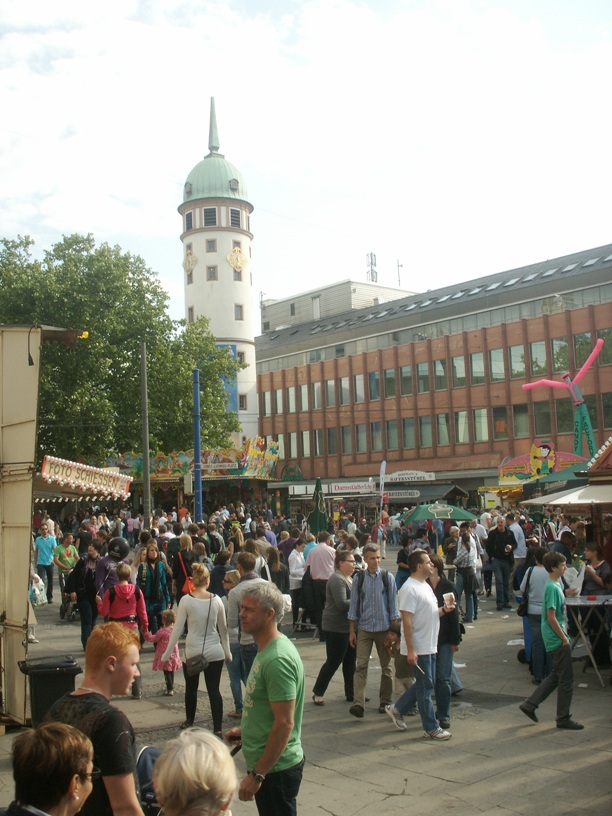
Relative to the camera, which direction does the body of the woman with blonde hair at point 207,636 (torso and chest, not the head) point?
away from the camera

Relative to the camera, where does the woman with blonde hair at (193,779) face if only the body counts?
away from the camera

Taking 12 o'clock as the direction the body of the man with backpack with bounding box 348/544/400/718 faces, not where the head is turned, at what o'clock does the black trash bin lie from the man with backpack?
The black trash bin is roughly at 2 o'clock from the man with backpack.

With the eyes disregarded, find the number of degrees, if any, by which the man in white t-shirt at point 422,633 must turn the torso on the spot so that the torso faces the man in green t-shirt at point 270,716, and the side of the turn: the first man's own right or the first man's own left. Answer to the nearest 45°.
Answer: approximately 90° to the first man's own right

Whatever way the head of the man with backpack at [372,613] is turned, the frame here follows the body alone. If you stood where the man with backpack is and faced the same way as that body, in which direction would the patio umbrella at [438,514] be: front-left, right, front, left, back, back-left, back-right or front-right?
back

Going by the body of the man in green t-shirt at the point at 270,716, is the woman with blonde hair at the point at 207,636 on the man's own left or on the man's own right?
on the man's own right

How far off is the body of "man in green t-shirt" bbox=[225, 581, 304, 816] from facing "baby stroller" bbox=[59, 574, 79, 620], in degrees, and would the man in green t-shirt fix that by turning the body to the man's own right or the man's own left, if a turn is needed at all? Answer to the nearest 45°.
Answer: approximately 90° to the man's own right
